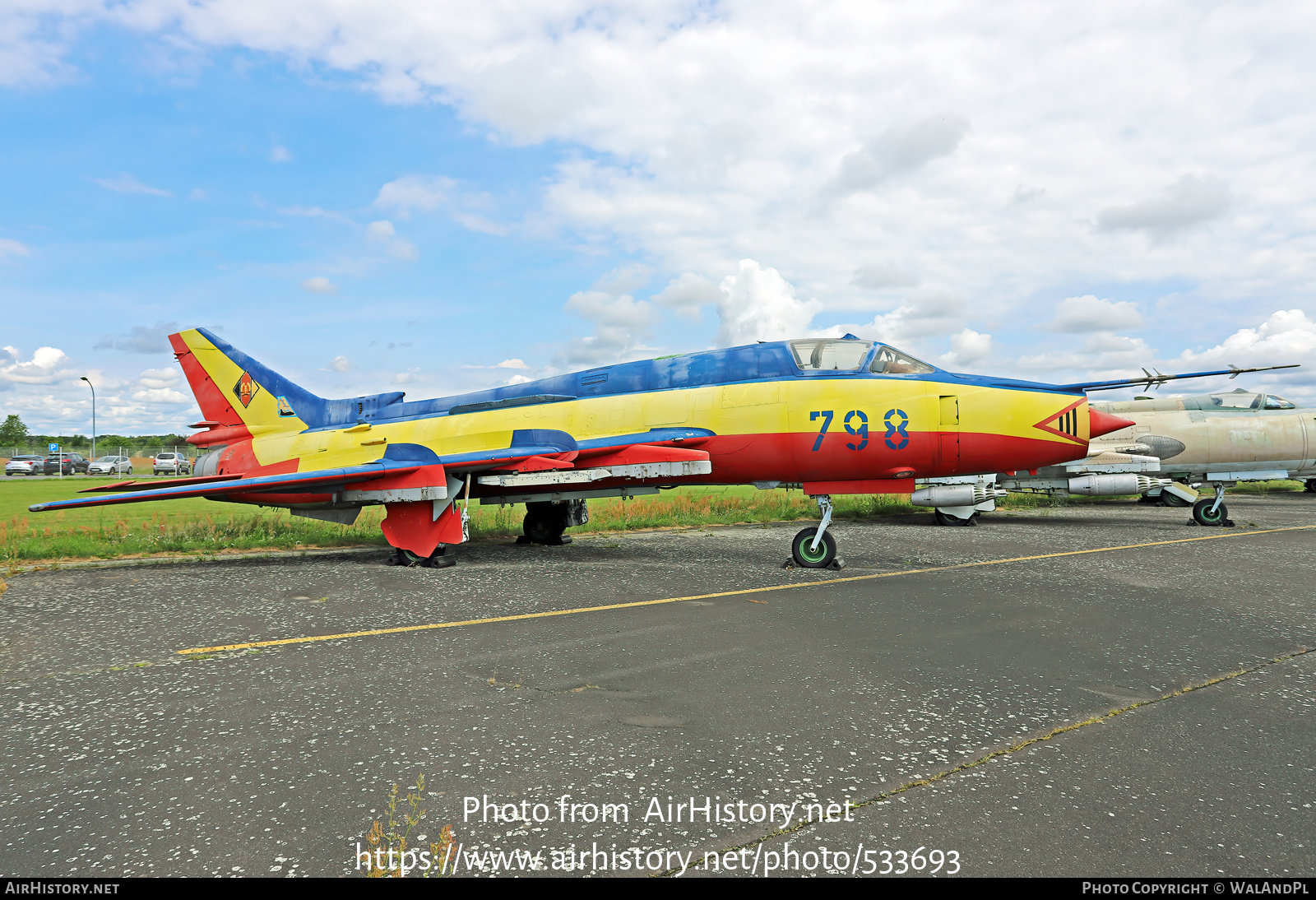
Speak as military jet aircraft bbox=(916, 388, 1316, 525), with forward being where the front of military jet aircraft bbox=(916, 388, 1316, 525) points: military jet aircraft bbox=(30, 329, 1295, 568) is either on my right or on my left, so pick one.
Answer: on my right

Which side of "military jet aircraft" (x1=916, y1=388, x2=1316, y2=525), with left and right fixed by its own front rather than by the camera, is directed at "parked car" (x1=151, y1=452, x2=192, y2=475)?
back

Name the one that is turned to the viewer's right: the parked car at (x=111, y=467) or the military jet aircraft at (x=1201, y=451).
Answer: the military jet aircraft

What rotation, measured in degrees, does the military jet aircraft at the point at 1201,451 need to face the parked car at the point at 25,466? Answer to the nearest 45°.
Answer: approximately 180°

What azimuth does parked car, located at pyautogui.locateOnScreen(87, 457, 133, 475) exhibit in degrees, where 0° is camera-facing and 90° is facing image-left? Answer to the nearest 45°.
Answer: approximately 45°

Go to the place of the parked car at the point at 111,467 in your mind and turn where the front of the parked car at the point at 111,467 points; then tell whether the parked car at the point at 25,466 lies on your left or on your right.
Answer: on your right

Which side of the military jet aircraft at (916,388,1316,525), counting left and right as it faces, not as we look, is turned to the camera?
right

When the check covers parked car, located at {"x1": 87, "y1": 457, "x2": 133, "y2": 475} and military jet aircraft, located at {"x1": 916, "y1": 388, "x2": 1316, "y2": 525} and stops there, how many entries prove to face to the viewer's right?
1

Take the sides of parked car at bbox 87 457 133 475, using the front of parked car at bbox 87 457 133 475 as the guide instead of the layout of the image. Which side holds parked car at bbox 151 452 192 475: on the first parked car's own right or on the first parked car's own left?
on the first parked car's own left
